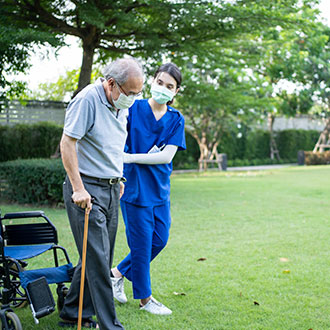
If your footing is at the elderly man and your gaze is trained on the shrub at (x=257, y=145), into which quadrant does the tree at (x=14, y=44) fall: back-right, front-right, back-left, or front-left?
front-left

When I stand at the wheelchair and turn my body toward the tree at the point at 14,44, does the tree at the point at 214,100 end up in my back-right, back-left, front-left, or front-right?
front-right

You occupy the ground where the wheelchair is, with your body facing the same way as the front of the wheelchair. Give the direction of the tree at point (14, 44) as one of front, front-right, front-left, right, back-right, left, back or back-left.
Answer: back-left

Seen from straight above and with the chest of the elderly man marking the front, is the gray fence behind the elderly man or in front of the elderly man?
behind

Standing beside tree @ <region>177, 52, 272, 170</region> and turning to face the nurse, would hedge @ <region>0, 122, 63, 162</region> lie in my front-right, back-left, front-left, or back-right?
front-right

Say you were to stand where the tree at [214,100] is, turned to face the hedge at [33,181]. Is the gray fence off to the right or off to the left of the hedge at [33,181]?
right

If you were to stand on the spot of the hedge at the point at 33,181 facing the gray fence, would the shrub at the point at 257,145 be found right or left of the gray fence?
right

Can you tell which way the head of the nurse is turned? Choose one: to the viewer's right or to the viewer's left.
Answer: to the viewer's left

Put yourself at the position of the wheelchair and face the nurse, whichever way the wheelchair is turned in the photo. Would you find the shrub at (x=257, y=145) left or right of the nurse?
left

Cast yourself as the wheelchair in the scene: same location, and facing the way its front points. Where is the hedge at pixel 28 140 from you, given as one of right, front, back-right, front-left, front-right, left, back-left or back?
back-left
